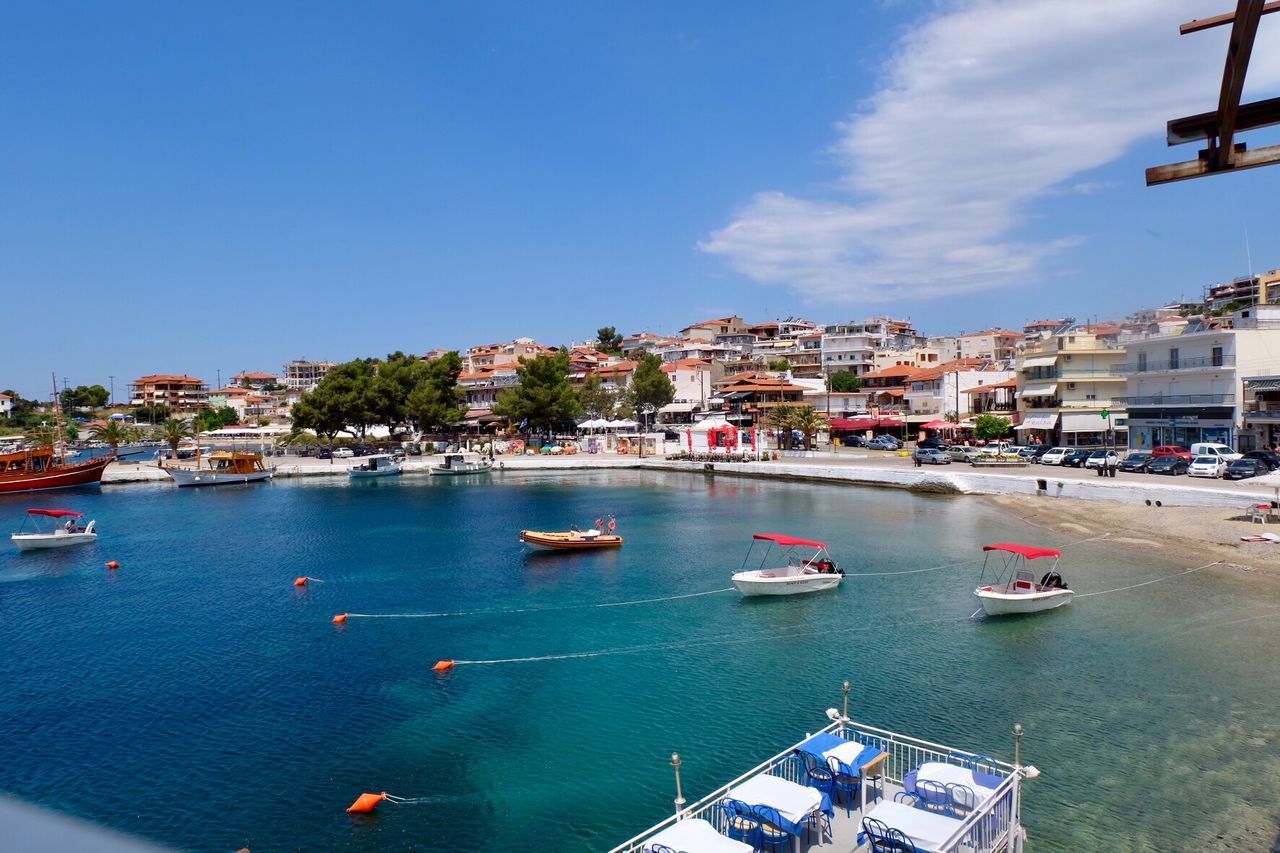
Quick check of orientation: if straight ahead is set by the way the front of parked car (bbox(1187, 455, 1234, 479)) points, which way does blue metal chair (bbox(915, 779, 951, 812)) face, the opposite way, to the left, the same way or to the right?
the opposite way

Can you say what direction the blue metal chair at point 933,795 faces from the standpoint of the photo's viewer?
facing away from the viewer and to the right of the viewer

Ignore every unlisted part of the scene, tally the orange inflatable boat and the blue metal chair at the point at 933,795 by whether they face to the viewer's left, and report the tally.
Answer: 1

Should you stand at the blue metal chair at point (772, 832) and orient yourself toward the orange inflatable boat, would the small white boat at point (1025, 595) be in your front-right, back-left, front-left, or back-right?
front-right

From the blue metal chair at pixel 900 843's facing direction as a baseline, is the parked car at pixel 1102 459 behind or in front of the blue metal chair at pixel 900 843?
in front

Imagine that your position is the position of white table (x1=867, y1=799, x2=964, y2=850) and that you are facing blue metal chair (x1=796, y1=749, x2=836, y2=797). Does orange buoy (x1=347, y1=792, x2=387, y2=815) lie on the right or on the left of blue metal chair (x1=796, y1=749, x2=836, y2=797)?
left

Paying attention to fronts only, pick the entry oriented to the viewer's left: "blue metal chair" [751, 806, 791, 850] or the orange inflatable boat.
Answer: the orange inflatable boat

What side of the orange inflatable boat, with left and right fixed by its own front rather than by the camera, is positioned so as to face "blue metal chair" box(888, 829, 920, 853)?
left

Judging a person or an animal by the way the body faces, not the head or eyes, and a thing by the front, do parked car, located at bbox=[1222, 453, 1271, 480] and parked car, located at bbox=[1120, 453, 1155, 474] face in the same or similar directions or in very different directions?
same or similar directions

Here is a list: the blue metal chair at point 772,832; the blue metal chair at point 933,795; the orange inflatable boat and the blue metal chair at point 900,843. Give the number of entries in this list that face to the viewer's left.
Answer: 1

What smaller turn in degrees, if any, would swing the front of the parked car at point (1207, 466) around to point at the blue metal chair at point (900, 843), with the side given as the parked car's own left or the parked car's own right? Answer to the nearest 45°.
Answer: approximately 45° to the parked car's own left

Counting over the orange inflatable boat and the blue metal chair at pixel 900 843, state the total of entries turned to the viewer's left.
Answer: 1

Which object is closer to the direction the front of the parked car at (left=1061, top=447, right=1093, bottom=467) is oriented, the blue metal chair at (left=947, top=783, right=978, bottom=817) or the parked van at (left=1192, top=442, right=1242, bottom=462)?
the blue metal chair

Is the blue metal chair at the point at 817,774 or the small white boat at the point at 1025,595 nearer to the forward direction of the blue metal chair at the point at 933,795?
the small white boat

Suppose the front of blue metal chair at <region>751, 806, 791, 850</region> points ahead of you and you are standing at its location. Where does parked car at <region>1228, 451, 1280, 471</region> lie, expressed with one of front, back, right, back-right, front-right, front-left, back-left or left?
front

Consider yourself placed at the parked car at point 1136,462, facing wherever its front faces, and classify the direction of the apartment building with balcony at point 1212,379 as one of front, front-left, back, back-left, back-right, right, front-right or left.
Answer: back

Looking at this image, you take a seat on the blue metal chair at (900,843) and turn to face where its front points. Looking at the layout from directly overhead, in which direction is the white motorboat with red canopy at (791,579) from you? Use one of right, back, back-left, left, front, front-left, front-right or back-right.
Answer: front-left

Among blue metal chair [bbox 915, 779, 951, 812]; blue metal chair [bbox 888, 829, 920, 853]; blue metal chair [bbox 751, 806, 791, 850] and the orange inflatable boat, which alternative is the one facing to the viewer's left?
the orange inflatable boat

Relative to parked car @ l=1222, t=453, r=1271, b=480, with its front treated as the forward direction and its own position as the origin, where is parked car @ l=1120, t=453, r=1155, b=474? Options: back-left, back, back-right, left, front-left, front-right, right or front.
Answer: right
